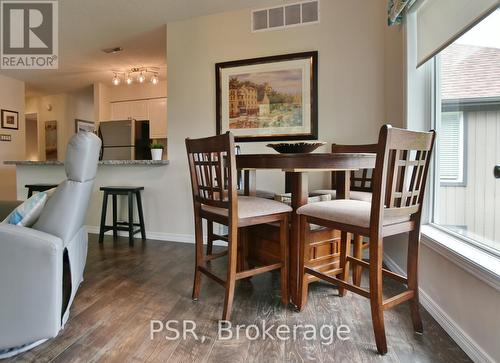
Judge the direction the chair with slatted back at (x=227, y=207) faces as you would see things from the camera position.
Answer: facing away from the viewer and to the right of the viewer

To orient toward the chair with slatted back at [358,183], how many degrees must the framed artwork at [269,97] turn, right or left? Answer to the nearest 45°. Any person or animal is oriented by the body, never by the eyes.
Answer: approximately 90° to its left

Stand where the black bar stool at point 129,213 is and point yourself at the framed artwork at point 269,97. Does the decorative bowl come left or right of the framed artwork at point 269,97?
right

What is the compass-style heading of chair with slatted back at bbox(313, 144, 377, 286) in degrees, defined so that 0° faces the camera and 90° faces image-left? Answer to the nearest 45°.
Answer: approximately 45°

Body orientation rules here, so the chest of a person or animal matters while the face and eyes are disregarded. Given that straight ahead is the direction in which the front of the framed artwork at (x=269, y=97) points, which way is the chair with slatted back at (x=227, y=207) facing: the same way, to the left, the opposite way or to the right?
the opposite way

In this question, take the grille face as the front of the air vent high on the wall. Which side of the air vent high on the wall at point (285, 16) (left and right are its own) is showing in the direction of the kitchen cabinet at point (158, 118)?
right

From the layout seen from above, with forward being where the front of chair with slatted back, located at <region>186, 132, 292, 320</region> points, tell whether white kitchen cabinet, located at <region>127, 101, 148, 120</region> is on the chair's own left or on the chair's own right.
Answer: on the chair's own left

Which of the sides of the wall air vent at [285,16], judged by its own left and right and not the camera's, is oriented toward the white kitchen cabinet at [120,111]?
right

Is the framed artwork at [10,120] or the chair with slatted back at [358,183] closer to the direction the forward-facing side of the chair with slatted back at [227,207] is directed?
the chair with slatted back

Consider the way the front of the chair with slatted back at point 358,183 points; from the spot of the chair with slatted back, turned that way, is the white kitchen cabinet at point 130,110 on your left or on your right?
on your right

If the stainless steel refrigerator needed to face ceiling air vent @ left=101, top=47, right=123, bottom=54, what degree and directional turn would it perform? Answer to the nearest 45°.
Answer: approximately 45° to its left

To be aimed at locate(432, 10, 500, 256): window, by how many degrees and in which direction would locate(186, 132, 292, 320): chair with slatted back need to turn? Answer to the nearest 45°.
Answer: approximately 45° to its right
